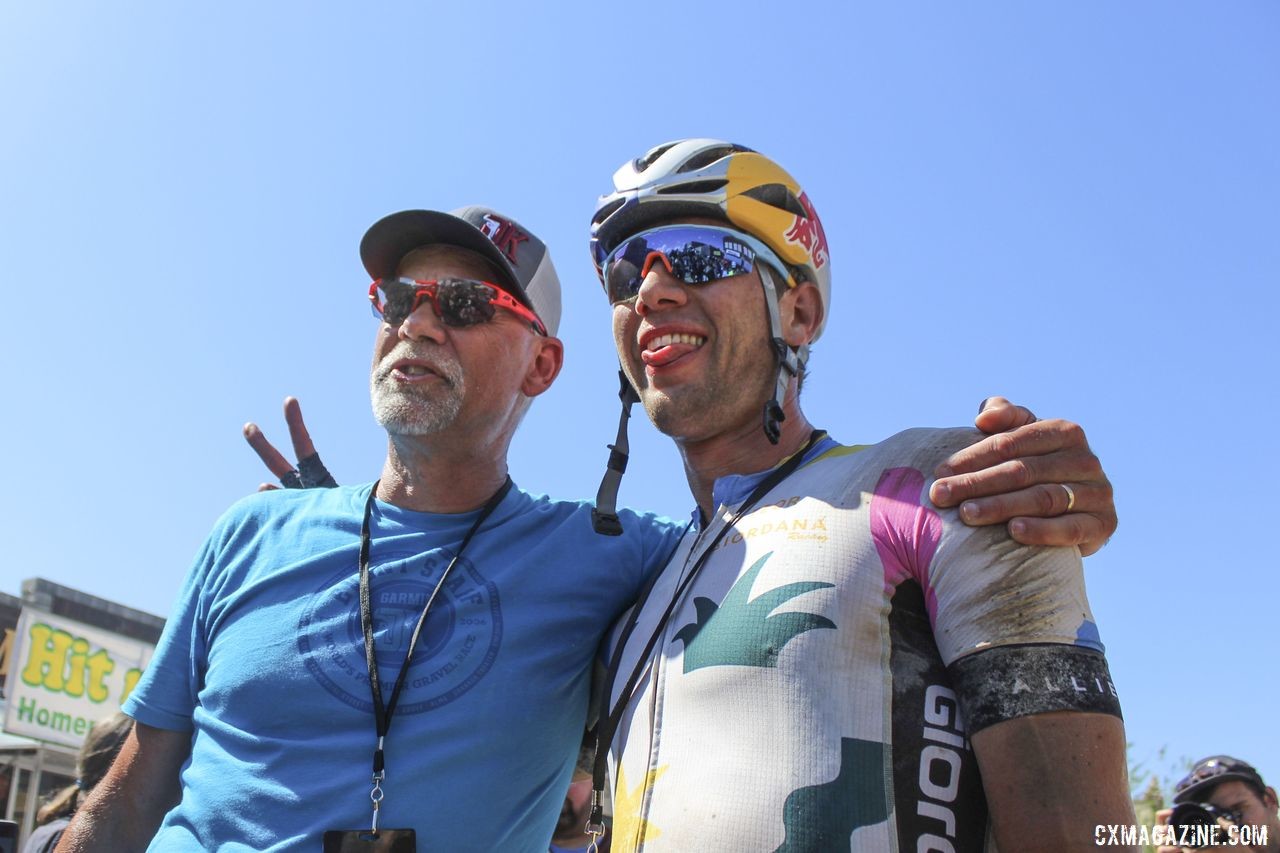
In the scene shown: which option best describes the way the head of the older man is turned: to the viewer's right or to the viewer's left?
to the viewer's left

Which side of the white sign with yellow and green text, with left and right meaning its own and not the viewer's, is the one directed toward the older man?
front

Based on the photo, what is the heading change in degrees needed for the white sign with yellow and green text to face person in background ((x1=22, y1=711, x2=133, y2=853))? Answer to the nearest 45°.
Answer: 0° — it already faces them

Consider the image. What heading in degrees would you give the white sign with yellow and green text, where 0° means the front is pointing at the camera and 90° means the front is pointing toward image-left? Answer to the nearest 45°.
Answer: approximately 0°
